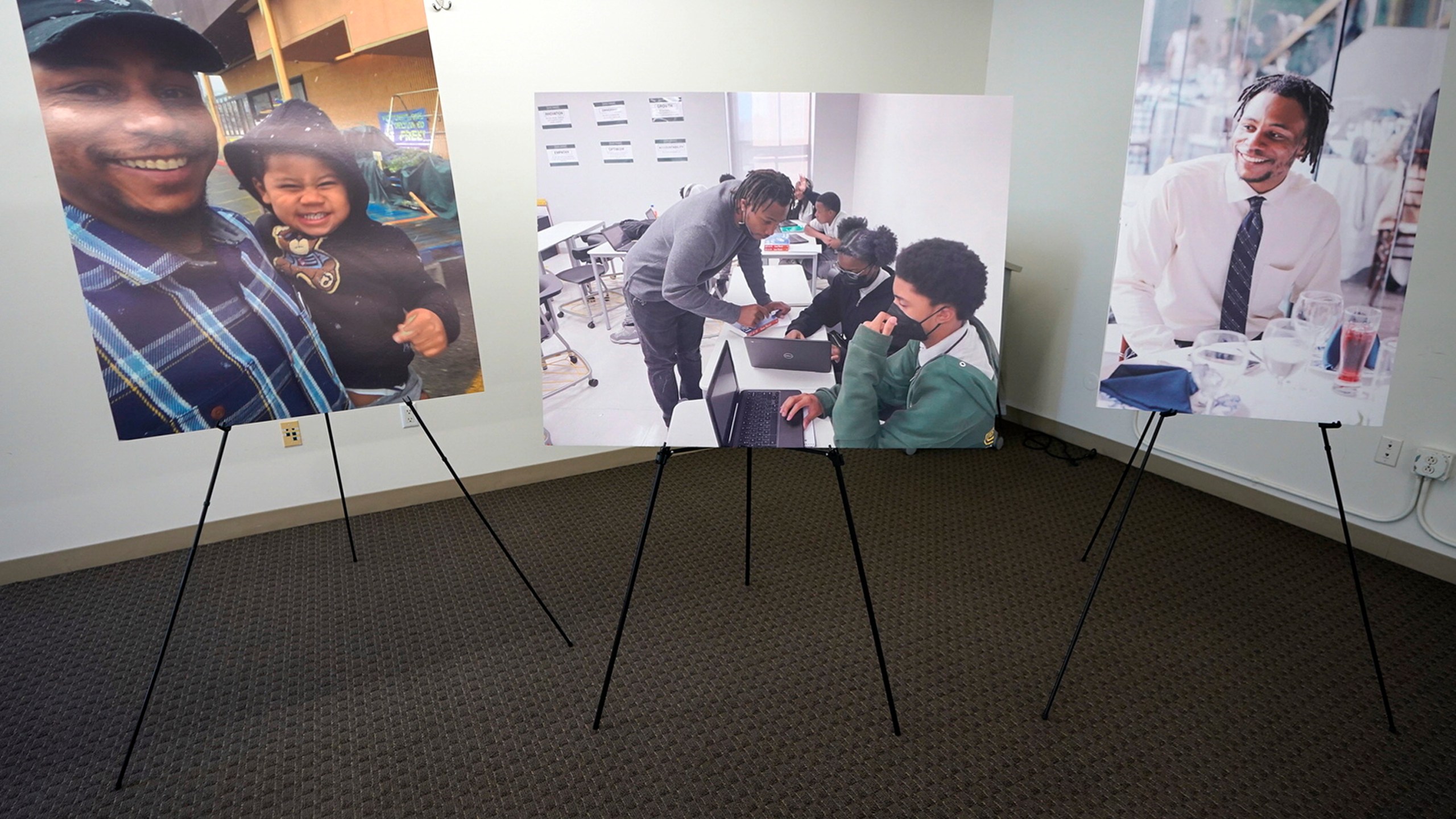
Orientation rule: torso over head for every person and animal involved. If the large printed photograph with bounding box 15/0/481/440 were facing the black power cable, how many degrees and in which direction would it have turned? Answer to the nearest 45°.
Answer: approximately 90° to its left

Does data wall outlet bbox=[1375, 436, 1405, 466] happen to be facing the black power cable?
no

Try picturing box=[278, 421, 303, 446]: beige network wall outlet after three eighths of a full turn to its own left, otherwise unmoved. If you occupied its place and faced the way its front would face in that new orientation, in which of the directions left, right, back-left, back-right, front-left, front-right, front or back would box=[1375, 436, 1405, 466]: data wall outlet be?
right

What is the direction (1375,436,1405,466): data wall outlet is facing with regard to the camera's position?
facing the viewer

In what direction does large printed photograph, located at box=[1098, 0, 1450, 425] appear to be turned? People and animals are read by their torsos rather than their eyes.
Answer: toward the camera

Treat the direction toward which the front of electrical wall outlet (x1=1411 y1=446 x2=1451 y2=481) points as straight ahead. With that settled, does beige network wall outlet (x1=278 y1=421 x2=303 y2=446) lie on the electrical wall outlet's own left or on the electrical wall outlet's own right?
on the electrical wall outlet's own right

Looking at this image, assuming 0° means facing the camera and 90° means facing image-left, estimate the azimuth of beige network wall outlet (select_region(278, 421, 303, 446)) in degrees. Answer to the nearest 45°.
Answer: approximately 0°

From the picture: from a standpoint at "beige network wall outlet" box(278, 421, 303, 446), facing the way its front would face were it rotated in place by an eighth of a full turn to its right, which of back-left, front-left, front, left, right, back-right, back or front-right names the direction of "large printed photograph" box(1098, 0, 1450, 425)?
left

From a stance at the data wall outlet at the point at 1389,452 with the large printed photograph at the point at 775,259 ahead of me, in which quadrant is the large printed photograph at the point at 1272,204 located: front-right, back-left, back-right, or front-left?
front-left

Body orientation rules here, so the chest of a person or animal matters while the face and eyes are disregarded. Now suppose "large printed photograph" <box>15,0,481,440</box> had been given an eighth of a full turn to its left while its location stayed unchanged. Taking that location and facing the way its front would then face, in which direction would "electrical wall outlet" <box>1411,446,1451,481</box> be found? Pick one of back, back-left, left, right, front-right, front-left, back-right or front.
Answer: front

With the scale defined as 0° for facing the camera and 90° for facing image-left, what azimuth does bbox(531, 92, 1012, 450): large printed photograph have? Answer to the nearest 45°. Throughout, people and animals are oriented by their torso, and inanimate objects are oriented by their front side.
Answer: approximately 0°

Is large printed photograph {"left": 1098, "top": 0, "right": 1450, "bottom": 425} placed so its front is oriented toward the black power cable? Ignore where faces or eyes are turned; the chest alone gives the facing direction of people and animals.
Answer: no

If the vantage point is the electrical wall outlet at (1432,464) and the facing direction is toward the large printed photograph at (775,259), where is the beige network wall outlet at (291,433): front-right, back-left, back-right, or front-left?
front-right
